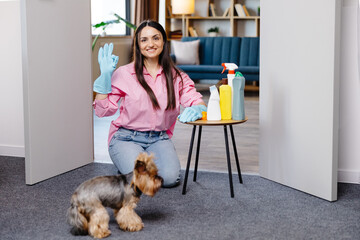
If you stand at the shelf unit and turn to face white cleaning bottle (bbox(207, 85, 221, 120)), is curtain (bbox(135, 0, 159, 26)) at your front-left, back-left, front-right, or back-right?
front-right

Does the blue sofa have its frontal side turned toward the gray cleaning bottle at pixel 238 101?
yes

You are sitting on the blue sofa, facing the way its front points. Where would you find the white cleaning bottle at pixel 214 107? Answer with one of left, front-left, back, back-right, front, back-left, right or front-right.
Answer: front

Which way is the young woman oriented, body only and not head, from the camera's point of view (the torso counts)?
toward the camera

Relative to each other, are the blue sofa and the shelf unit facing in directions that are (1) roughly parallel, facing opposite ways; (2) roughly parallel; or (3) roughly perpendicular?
roughly parallel

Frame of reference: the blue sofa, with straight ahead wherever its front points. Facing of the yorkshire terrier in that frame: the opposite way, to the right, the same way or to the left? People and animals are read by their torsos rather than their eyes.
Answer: to the left

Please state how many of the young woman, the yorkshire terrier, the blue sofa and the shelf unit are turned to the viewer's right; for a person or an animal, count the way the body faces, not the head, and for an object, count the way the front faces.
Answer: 1

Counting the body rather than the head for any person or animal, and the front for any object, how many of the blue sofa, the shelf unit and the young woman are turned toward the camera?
3

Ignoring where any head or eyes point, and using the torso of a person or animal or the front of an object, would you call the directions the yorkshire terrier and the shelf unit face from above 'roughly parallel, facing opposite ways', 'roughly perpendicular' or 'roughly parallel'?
roughly perpendicular

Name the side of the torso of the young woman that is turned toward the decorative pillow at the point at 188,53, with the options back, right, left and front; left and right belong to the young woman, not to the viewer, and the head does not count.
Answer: back

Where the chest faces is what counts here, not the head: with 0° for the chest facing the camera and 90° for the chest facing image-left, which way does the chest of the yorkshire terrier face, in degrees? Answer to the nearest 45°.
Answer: approximately 270°

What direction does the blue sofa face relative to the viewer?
toward the camera

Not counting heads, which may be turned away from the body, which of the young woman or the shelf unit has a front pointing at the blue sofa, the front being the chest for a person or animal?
the shelf unit

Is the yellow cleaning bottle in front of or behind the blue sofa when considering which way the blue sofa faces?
in front

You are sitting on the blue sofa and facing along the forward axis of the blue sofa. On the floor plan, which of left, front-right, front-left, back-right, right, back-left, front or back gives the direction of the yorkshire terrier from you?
front
